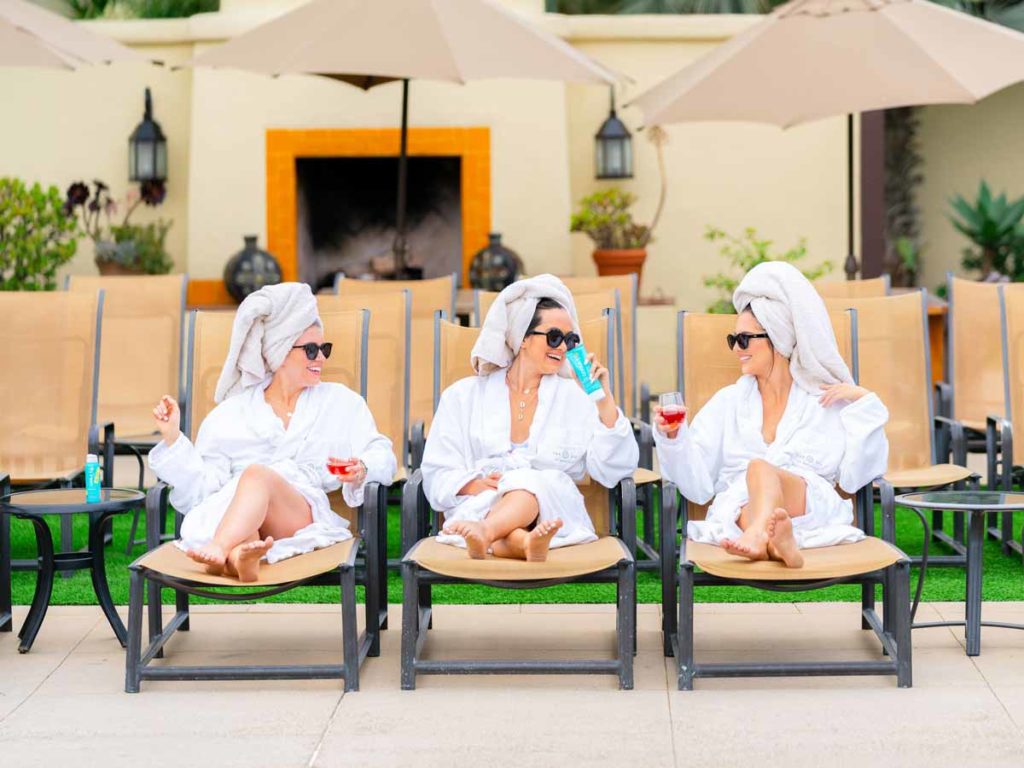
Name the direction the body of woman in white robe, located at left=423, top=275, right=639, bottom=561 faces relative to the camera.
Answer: toward the camera

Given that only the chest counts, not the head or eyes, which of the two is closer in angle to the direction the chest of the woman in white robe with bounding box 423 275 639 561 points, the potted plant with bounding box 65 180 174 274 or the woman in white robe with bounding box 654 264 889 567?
the woman in white robe

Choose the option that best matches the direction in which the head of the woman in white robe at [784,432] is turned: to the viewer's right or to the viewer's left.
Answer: to the viewer's left

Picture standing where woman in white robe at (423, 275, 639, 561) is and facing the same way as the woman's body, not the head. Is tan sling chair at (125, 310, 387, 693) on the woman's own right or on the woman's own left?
on the woman's own right

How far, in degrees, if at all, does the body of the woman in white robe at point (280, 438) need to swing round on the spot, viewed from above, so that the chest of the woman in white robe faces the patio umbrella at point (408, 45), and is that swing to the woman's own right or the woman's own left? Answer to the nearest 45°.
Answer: approximately 180°

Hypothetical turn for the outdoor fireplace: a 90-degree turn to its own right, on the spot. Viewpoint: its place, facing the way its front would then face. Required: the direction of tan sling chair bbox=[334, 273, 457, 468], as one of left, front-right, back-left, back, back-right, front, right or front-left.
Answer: left

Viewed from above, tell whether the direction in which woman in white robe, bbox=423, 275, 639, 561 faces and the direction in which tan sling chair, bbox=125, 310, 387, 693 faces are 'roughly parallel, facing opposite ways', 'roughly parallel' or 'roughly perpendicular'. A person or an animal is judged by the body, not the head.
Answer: roughly parallel

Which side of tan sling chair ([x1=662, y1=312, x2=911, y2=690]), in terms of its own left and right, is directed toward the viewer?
front

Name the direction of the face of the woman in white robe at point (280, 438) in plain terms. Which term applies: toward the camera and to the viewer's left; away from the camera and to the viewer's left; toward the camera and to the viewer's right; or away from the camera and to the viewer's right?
toward the camera and to the viewer's right

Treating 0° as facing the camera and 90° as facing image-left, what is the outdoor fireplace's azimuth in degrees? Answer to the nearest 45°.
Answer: approximately 0°

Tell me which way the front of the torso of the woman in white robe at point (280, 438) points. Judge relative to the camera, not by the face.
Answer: toward the camera

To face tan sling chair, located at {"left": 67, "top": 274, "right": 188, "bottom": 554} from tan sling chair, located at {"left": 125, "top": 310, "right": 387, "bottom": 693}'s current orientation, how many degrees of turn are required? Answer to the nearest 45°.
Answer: approximately 180°

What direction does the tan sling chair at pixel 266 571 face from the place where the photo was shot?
facing the viewer

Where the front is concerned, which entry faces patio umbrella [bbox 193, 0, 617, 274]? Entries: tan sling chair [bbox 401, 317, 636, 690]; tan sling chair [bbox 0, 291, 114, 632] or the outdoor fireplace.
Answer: the outdoor fireplace

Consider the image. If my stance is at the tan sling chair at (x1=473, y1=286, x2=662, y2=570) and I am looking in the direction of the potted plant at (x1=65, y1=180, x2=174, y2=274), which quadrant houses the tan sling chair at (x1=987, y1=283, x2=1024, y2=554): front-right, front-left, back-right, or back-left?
back-right

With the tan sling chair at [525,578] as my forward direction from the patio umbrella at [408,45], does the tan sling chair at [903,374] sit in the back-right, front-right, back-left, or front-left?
front-left
